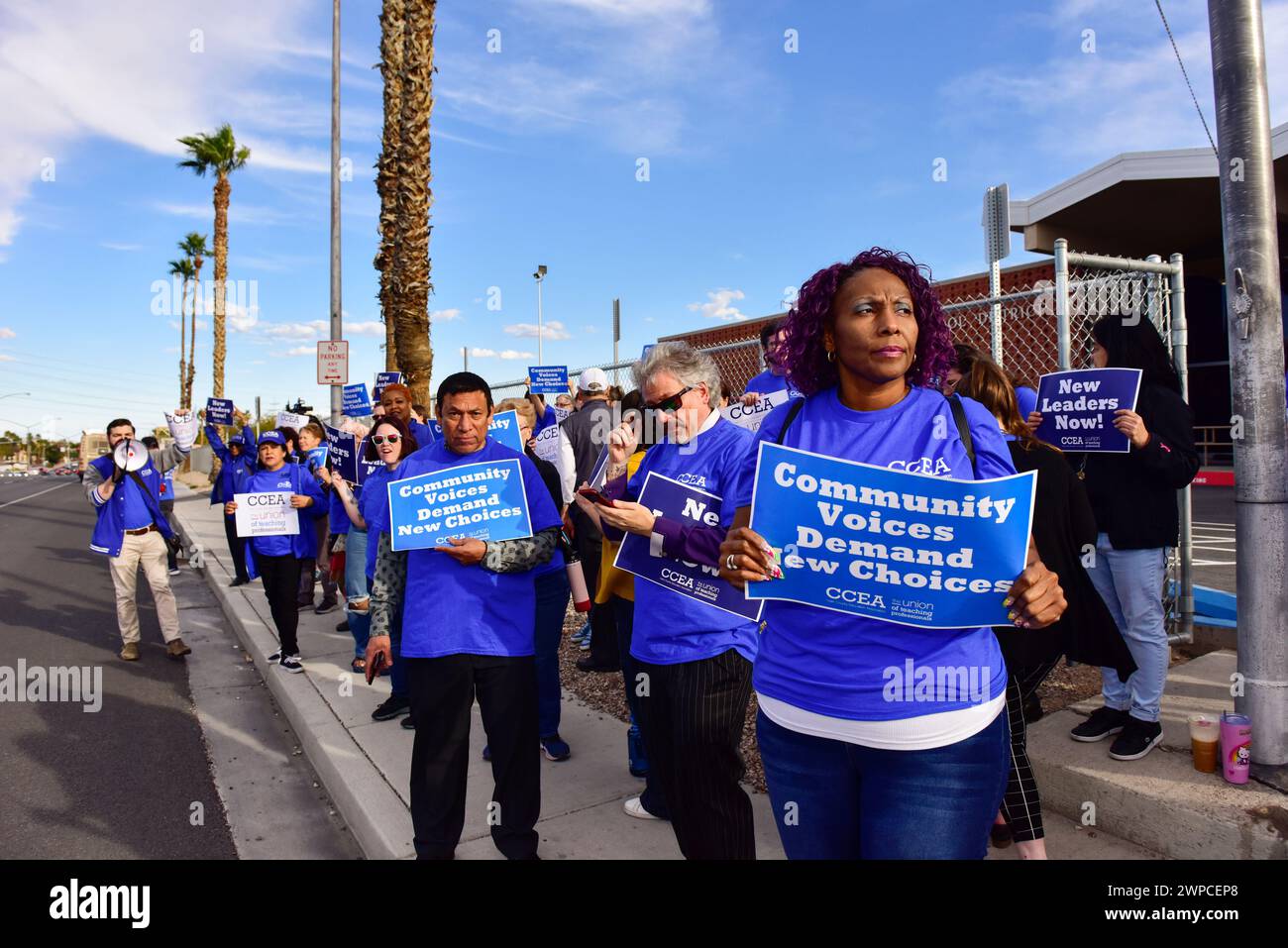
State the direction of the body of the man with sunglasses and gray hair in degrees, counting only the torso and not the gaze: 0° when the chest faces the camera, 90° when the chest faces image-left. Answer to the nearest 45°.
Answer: approximately 45°

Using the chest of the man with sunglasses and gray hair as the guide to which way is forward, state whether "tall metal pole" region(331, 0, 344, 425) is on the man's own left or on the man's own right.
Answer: on the man's own right

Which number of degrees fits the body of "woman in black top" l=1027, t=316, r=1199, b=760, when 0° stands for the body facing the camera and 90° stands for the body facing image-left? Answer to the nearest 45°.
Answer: approximately 90°

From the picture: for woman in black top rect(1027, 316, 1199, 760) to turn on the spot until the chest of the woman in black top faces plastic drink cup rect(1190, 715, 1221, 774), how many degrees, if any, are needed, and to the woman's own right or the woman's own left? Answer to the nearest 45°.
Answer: approximately 90° to the woman's own left

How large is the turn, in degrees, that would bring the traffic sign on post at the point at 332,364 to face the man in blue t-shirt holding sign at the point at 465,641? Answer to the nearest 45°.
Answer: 0° — it already faces them
